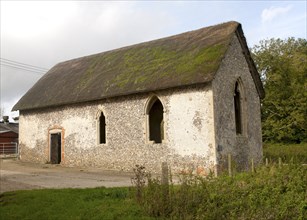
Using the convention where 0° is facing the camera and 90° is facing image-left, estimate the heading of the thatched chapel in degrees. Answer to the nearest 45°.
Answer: approximately 45°

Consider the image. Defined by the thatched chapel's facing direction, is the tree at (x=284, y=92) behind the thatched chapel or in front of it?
behind
